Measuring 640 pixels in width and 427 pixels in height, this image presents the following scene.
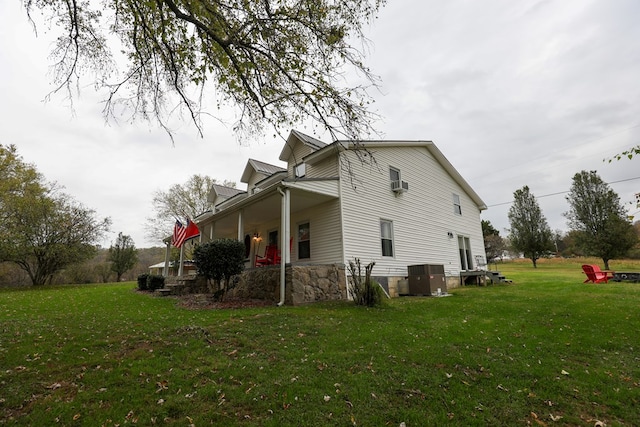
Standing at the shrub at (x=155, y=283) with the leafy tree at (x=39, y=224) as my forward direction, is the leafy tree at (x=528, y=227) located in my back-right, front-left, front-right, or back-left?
back-right

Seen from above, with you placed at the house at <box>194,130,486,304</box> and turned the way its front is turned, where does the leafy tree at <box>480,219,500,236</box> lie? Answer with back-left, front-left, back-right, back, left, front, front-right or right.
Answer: back

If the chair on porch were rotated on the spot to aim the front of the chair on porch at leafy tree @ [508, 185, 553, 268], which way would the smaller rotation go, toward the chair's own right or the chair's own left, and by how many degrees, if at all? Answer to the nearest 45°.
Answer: approximately 180°

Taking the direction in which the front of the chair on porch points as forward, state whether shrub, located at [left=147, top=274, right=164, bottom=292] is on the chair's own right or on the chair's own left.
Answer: on the chair's own right

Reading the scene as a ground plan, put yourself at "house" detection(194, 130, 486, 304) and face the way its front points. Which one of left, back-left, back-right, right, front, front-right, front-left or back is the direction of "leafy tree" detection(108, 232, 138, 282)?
right

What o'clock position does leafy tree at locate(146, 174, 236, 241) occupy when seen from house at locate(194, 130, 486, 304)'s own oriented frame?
The leafy tree is roughly at 3 o'clock from the house.

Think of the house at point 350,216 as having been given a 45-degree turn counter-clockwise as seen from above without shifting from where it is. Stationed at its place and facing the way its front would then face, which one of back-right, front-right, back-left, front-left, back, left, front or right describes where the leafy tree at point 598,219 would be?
back-left

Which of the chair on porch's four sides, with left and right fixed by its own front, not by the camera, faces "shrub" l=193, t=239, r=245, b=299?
front

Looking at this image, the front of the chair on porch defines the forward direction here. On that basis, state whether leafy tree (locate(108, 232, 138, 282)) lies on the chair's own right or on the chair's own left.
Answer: on the chair's own right

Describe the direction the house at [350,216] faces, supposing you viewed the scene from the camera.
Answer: facing the viewer and to the left of the viewer

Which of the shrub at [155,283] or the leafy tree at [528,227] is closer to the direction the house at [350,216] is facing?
the shrub

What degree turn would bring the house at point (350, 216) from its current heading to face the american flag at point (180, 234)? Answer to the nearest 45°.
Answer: approximately 45° to its right

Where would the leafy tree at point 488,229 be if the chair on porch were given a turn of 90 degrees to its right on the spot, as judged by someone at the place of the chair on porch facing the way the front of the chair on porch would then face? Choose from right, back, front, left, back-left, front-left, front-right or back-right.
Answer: right
